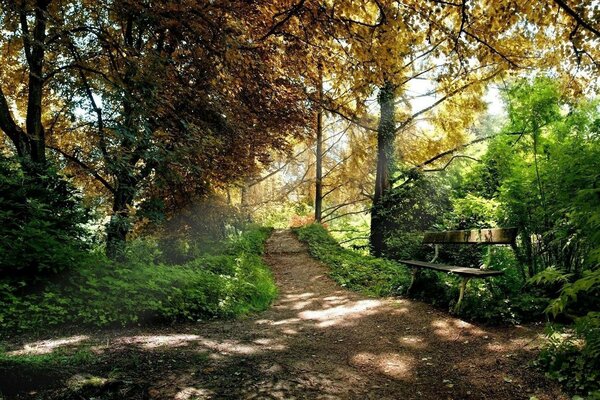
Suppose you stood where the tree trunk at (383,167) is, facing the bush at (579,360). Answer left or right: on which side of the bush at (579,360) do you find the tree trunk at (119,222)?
right

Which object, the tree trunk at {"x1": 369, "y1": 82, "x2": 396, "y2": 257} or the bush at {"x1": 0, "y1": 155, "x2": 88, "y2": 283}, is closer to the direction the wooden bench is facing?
the bush

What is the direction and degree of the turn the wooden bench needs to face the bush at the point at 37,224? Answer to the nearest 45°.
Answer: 0° — it already faces it

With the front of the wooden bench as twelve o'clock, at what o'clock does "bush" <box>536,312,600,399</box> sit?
The bush is roughly at 10 o'clock from the wooden bench.

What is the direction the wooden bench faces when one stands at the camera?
facing the viewer and to the left of the viewer

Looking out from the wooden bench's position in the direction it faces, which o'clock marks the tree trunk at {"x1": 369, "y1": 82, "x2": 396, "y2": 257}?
The tree trunk is roughly at 4 o'clock from the wooden bench.

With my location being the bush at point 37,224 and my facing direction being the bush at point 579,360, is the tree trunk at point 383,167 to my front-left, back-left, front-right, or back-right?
front-left

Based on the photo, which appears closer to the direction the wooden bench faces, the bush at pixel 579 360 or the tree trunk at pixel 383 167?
the bush

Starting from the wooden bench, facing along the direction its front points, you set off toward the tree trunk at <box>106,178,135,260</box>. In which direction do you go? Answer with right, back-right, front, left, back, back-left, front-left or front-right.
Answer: front-right

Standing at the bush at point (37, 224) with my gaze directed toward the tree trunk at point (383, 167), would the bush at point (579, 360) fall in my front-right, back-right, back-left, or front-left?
front-right
